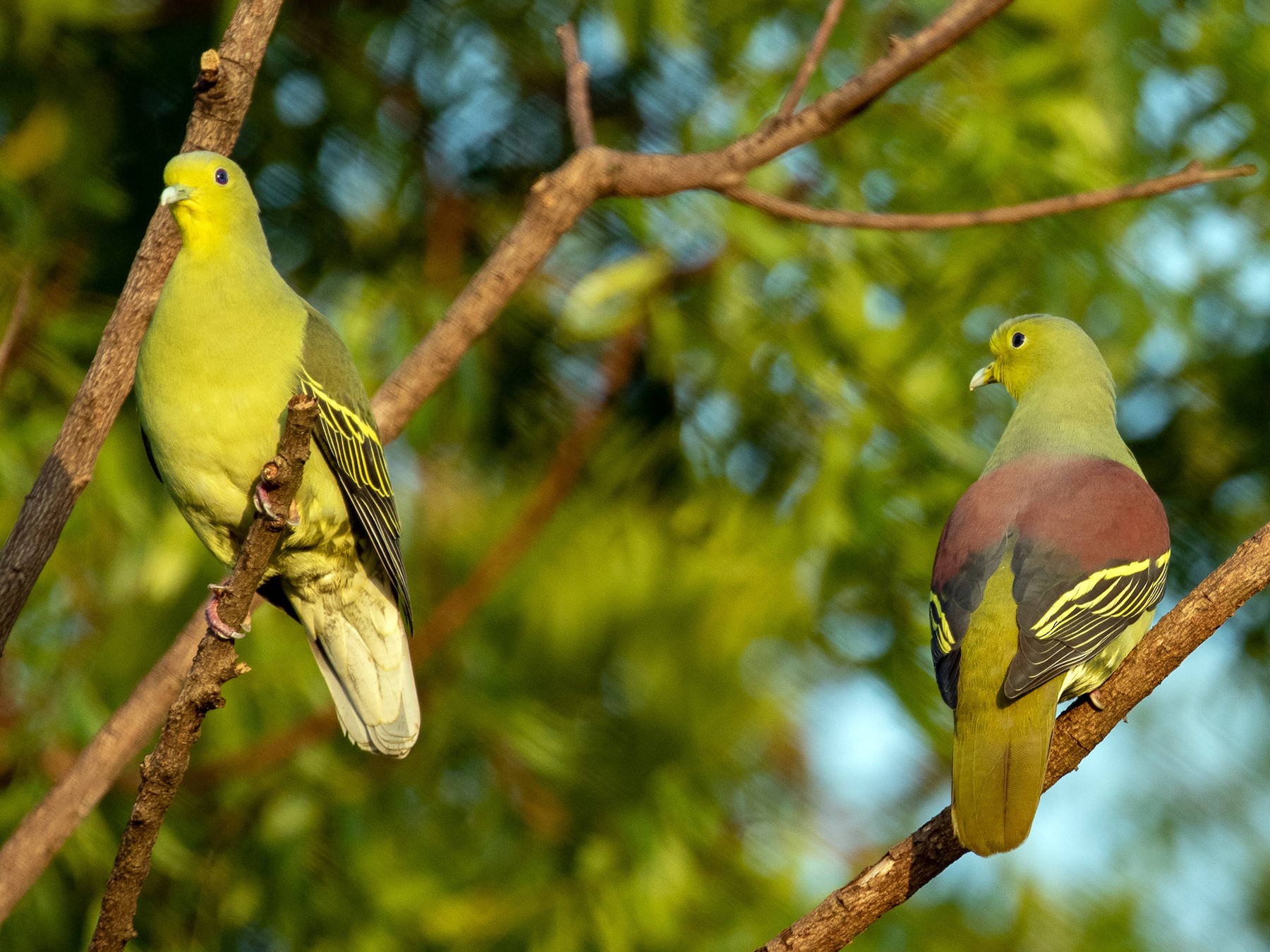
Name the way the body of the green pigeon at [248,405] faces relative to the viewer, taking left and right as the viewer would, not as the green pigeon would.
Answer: facing the viewer and to the left of the viewer

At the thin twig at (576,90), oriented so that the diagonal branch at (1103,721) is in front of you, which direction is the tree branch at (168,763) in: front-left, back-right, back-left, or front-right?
front-right

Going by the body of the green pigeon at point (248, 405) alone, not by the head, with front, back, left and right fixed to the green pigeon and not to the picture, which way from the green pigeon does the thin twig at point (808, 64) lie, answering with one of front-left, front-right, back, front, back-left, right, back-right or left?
back-left

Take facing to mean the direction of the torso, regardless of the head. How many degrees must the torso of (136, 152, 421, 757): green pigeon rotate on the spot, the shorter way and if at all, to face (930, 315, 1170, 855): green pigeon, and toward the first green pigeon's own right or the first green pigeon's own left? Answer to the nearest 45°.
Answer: approximately 90° to the first green pigeon's own left

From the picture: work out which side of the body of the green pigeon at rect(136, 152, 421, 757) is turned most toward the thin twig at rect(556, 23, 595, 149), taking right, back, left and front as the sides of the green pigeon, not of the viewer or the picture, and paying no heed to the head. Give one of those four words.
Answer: back

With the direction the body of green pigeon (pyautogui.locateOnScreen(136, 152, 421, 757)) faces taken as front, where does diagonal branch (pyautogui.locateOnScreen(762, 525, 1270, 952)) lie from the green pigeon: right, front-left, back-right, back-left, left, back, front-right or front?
left
